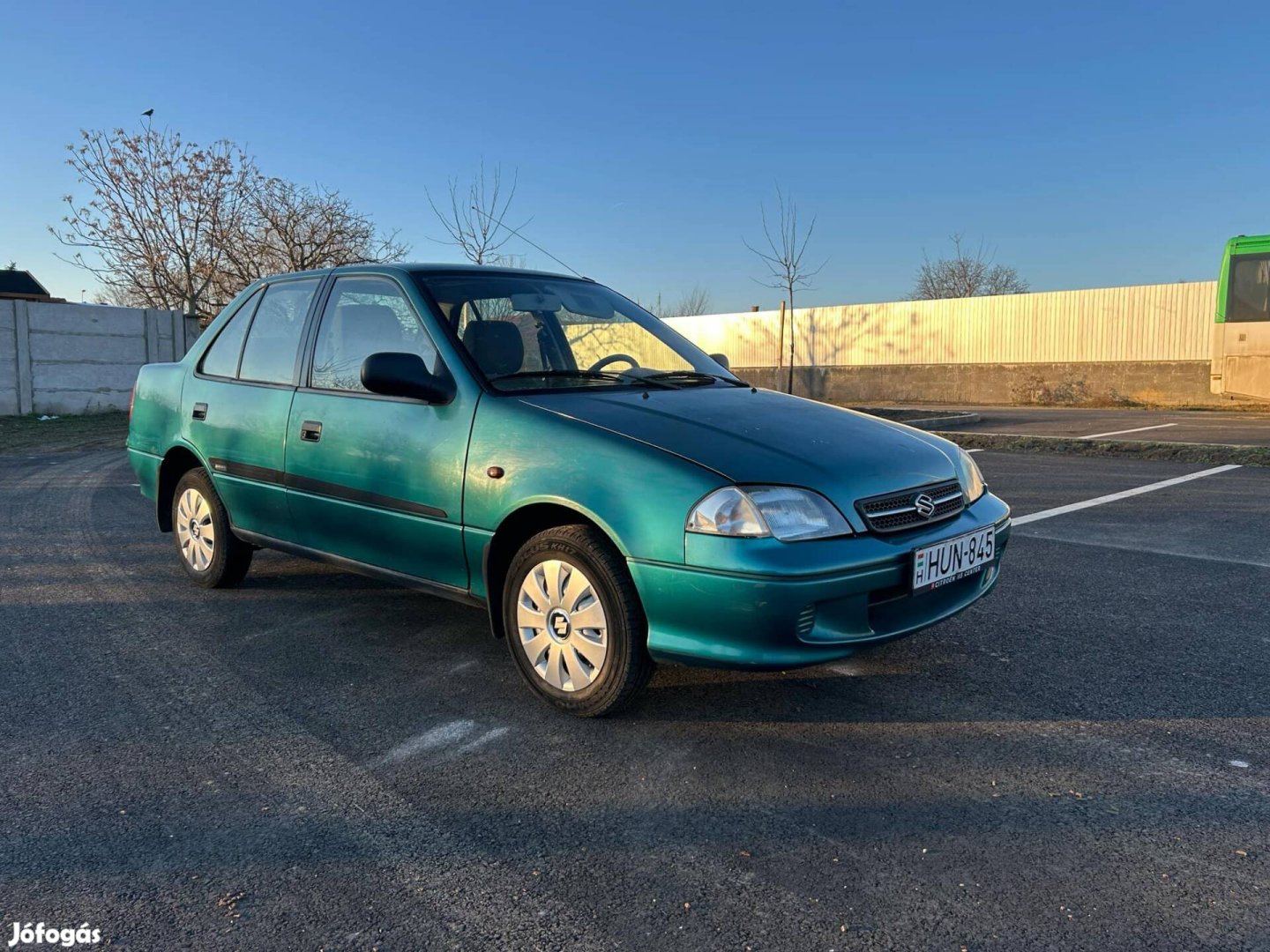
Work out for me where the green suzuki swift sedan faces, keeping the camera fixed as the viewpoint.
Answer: facing the viewer and to the right of the viewer

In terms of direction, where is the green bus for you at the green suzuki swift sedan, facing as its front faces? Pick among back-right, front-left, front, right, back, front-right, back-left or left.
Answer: left
